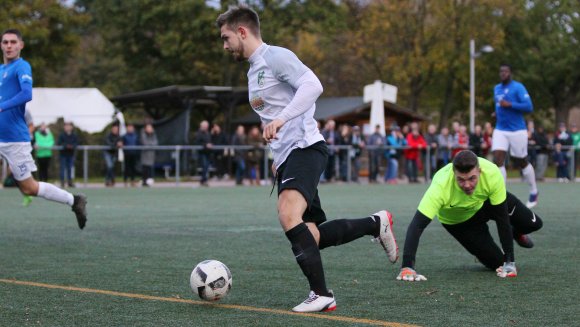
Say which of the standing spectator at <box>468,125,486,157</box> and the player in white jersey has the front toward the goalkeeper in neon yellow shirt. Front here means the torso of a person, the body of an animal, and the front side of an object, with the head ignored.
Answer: the standing spectator

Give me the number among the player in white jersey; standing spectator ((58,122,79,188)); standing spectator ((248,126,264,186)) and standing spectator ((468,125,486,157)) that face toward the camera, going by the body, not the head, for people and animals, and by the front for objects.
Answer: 3

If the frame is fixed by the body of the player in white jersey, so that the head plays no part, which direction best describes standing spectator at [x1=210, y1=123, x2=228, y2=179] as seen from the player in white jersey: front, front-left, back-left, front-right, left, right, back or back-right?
right

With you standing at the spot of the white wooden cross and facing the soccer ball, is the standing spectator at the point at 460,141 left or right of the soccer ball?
left

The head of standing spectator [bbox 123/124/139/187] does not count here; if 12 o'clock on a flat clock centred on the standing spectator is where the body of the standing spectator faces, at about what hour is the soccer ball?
The soccer ball is roughly at 12 o'clock from the standing spectator.

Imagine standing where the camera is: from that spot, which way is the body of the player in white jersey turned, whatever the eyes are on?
to the viewer's left

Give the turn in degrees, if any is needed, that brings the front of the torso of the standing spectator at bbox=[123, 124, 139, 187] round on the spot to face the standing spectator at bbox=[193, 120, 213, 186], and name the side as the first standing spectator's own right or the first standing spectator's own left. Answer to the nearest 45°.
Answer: approximately 90° to the first standing spectator's own left

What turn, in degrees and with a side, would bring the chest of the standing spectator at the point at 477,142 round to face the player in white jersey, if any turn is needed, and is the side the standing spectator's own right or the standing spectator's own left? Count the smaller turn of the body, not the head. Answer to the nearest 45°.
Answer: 0° — they already face them

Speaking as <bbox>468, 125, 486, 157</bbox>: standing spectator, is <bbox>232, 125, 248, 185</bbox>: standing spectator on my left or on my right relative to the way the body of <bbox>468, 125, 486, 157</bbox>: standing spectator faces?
on my right
